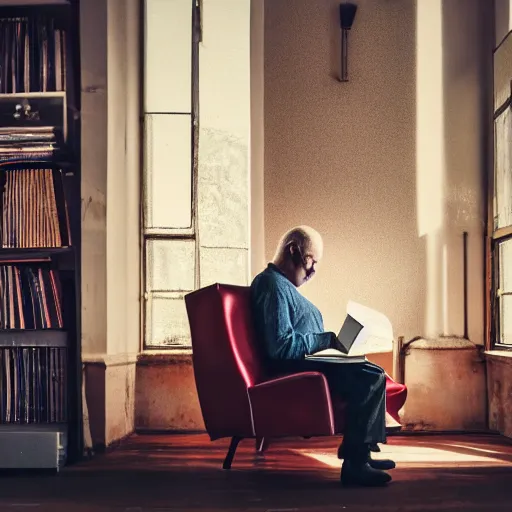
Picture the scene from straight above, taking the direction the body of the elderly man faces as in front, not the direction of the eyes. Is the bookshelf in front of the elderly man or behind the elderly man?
behind

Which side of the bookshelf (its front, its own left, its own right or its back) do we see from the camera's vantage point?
front

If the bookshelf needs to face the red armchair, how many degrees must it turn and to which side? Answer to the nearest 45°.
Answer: approximately 45° to its left

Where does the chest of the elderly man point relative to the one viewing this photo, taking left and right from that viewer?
facing to the right of the viewer

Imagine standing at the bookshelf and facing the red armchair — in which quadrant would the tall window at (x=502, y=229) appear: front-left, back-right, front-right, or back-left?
front-left

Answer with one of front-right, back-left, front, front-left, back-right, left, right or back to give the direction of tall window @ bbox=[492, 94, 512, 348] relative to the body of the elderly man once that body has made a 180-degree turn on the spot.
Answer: back-right

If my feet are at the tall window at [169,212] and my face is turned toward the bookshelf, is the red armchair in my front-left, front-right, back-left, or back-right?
front-left

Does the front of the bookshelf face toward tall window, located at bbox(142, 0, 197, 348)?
no

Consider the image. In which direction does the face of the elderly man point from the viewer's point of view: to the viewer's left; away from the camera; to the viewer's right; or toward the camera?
to the viewer's right

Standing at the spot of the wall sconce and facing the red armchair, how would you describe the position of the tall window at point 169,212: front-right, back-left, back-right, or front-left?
front-right

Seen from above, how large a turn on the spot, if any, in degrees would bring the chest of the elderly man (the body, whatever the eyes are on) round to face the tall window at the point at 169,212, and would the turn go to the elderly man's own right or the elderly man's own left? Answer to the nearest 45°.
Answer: approximately 135° to the elderly man's own left
